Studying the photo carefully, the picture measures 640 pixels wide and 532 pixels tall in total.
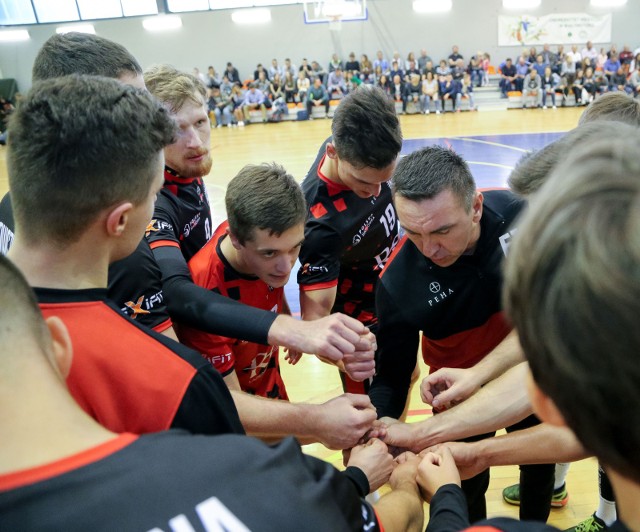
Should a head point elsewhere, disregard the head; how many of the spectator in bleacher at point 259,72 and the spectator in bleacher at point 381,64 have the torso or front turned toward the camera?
2

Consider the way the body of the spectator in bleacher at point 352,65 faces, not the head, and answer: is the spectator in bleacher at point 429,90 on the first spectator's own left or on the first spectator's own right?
on the first spectator's own left

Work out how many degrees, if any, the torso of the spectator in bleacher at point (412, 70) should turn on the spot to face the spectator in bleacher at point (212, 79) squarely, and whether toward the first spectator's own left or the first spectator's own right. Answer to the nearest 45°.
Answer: approximately 90° to the first spectator's own right
